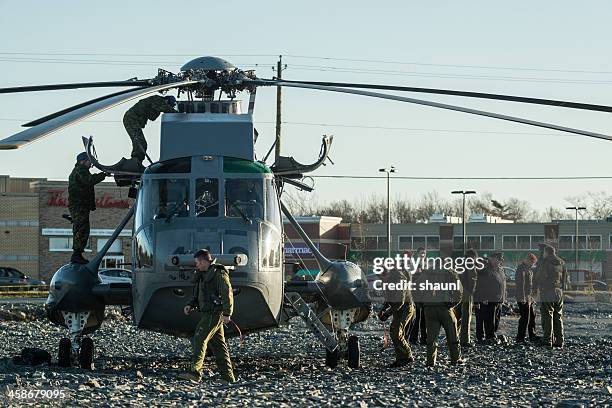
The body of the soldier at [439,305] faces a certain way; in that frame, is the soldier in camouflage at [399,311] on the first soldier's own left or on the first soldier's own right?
on the first soldier's own left

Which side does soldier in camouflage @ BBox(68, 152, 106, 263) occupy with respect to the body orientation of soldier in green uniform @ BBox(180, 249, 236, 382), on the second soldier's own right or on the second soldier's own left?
on the second soldier's own right

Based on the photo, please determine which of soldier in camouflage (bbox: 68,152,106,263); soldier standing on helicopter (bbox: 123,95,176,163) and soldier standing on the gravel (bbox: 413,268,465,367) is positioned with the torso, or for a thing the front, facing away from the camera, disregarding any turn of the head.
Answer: the soldier standing on the gravel

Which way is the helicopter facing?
toward the camera

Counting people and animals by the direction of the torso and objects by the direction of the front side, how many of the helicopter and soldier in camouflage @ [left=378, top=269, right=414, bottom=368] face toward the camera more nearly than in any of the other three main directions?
1

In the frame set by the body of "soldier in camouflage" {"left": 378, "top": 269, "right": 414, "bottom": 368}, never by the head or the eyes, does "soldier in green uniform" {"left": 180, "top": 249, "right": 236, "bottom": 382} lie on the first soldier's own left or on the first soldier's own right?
on the first soldier's own left

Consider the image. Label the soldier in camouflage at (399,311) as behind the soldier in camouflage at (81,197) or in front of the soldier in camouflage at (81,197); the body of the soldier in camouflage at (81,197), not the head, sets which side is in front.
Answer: in front

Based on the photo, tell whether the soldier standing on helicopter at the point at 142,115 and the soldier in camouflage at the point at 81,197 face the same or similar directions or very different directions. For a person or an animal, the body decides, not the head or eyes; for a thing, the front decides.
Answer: same or similar directions

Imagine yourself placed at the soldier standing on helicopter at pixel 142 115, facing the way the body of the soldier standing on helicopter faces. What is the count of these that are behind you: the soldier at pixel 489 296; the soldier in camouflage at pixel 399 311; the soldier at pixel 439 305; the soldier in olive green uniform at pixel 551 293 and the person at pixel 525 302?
0

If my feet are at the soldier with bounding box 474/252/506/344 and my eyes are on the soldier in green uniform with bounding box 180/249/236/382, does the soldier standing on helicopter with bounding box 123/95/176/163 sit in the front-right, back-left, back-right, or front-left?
front-right

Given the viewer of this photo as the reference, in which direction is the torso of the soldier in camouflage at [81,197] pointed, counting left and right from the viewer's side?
facing to the right of the viewer

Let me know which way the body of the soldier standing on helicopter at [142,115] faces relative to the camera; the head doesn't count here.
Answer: to the viewer's right

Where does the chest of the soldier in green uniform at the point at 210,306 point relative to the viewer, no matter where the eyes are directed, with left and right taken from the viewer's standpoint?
facing to the left of the viewer
